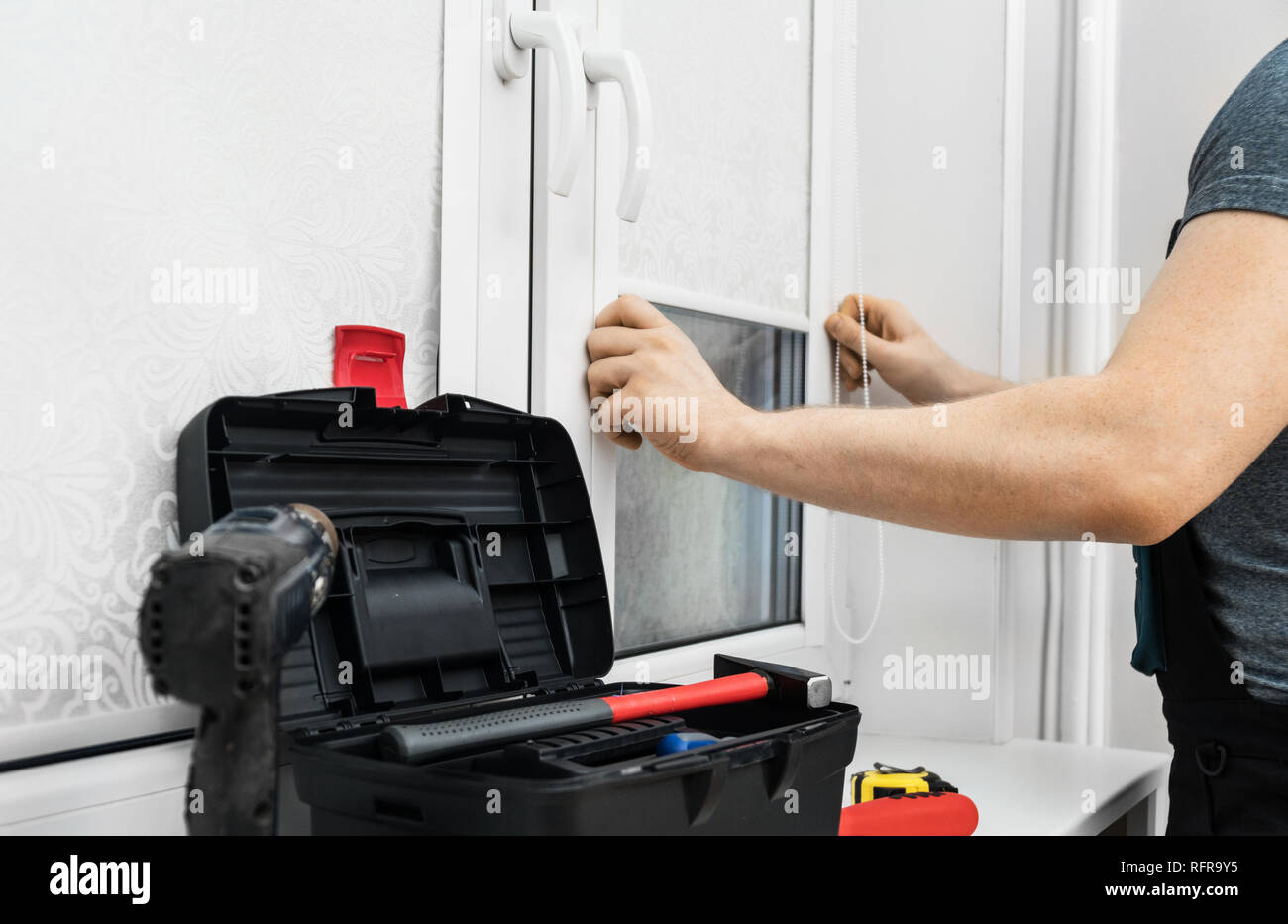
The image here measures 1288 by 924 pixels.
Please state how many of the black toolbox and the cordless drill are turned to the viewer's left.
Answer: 0

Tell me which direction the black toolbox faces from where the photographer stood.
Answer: facing the viewer and to the right of the viewer

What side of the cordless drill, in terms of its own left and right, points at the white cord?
front

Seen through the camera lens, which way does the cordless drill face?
facing away from the viewer and to the right of the viewer
